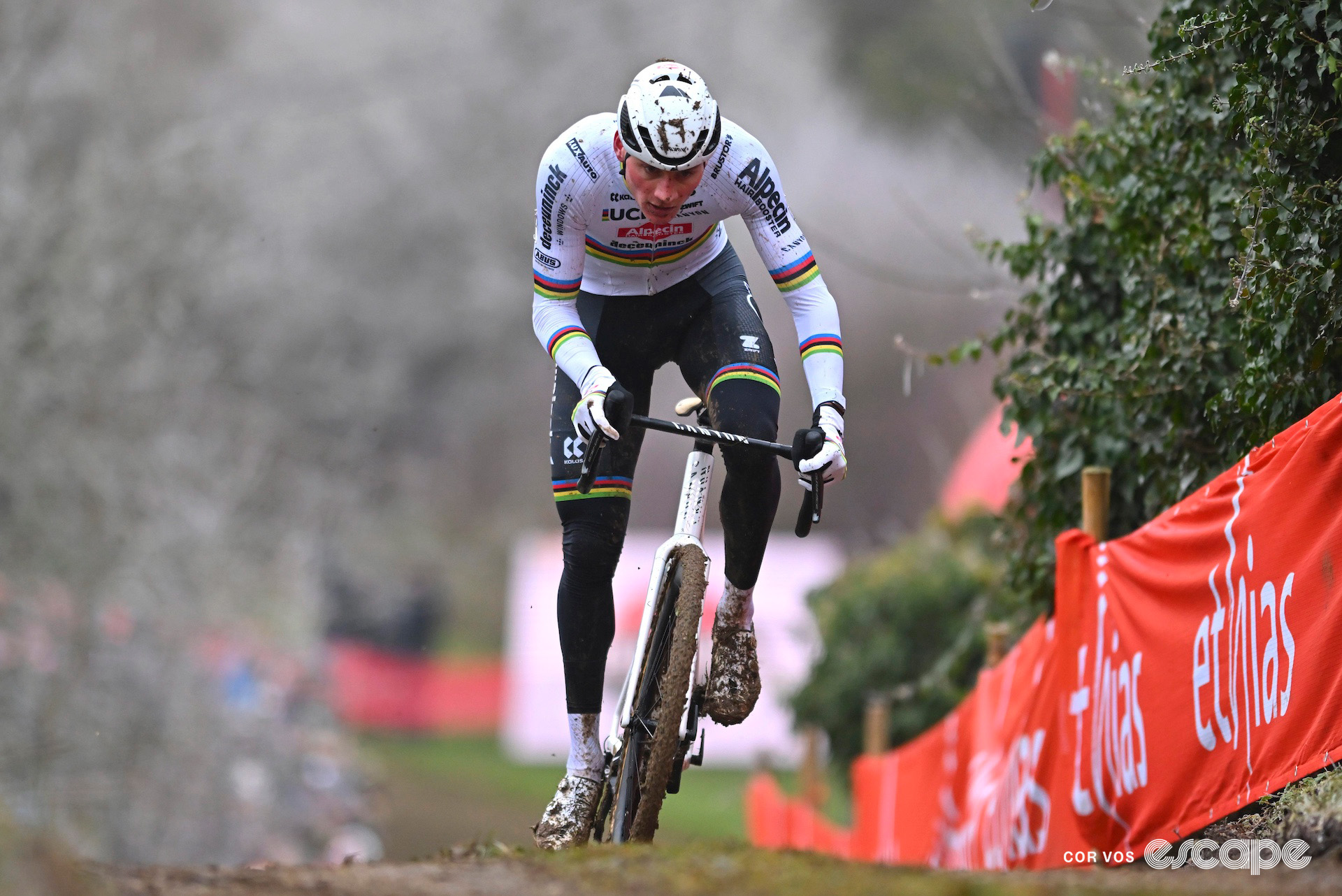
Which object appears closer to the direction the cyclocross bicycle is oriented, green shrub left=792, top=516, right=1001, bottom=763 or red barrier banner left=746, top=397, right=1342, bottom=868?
the red barrier banner

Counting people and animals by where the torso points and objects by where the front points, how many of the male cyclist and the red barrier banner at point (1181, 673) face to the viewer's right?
0

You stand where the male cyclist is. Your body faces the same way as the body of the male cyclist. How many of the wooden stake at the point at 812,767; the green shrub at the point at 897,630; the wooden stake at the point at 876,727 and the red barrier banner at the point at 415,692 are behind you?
4

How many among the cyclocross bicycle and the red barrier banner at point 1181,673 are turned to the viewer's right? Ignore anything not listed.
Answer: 0

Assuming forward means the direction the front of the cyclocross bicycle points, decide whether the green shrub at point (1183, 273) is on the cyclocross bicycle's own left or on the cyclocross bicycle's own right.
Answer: on the cyclocross bicycle's own left

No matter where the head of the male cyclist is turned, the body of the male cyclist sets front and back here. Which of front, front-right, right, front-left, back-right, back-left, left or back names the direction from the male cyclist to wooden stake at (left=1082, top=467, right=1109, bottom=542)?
back-left

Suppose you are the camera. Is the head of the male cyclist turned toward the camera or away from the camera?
toward the camera

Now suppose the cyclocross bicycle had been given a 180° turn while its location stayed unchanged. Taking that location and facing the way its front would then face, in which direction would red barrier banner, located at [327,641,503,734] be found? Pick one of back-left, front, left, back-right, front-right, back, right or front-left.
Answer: front

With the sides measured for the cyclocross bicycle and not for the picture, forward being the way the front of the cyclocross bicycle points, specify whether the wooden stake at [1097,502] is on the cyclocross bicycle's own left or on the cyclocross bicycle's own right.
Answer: on the cyclocross bicycle's own left

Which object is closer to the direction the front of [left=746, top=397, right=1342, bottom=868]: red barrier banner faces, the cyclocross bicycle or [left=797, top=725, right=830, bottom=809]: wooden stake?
the cyclocross bicycle

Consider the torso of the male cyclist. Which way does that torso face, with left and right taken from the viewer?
facing the viewer

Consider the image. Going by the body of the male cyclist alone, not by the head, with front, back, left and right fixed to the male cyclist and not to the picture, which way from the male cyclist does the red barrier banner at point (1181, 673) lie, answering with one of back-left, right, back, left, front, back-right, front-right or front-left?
left

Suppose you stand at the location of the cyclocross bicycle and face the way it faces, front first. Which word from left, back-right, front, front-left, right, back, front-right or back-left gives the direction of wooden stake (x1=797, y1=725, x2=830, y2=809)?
back

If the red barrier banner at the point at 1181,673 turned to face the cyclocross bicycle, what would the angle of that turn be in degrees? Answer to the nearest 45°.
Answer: approximately 45° to its right

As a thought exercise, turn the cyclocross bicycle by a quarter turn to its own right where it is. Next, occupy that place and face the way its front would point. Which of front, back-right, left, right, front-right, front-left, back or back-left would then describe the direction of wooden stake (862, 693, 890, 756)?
right
